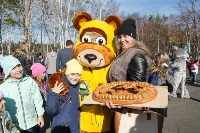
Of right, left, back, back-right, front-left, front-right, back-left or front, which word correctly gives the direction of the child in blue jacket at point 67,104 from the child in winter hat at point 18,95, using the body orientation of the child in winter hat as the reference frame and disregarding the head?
front-left

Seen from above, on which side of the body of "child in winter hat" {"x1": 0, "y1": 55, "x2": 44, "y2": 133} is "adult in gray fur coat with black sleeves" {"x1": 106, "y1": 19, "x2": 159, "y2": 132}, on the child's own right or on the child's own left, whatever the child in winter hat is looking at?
on the child's own left

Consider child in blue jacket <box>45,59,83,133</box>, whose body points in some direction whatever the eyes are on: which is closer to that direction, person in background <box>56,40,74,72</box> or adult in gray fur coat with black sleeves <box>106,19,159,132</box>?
the adult in gray fur coat with black sleeves

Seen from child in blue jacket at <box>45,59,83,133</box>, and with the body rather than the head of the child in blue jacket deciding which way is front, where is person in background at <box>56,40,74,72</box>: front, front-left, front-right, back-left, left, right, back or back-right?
back-left

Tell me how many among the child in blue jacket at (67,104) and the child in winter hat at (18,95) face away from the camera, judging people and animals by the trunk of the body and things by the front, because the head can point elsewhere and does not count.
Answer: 0

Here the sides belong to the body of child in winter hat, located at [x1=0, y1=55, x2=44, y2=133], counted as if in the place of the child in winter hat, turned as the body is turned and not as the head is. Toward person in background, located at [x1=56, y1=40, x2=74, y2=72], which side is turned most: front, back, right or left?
back

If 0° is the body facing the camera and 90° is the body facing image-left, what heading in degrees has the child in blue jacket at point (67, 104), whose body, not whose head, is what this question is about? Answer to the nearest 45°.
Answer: approximately 315°

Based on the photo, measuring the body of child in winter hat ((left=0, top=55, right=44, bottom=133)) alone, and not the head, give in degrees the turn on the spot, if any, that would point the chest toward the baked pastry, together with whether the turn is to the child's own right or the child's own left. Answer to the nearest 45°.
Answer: approximately 45° to the child's own left

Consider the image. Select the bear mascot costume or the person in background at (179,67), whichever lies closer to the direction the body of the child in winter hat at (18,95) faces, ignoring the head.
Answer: the bear mascot costume

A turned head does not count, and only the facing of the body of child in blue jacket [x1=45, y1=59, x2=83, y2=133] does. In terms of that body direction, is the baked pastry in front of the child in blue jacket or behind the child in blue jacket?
in front

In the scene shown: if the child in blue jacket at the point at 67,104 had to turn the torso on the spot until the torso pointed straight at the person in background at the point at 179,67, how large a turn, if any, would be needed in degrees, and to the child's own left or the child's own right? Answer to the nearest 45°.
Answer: approximately 90° to the child's own left

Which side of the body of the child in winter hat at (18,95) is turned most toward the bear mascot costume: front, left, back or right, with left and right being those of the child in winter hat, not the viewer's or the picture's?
left

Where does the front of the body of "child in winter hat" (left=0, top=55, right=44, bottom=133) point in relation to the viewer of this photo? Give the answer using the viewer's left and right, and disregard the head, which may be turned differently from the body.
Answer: facing the viewer
